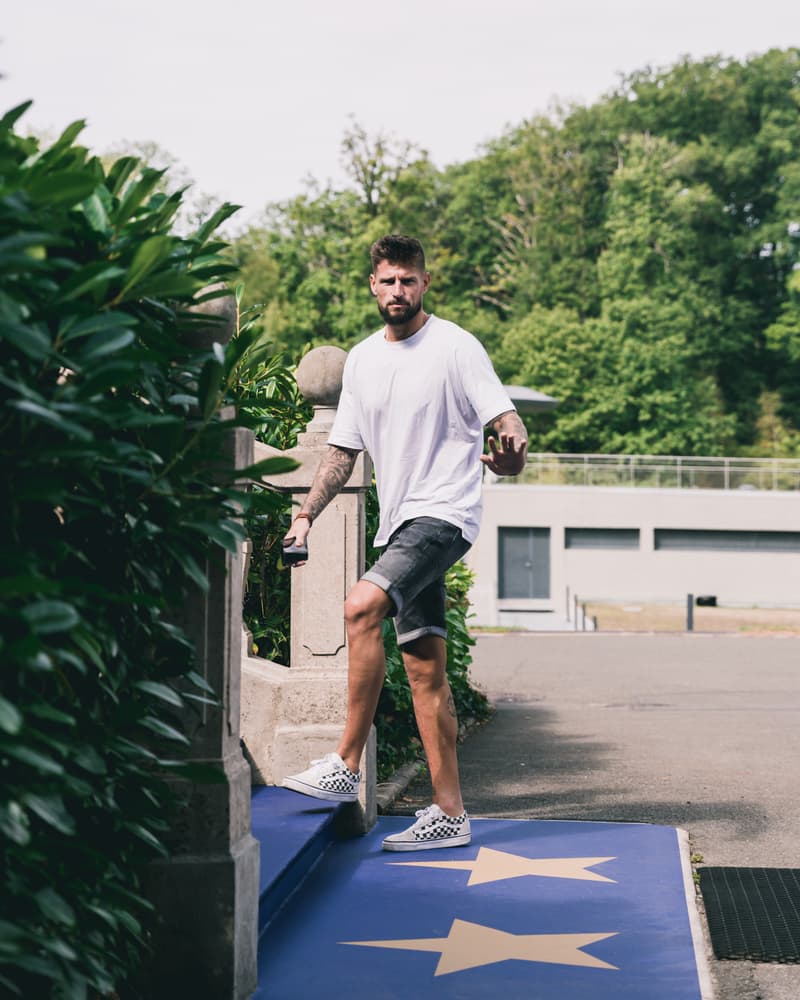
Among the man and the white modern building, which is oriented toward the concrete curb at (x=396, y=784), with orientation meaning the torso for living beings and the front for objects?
the white modern building

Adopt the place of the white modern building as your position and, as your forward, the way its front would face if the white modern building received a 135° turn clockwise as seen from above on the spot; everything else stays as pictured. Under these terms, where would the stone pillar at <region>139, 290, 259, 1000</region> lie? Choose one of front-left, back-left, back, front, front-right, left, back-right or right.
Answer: back-left

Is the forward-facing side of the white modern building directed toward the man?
yes

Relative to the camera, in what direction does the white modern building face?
facing the viewer

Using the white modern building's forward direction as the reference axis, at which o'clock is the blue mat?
The blue mat is roughly at 12 o'clock from the white modern building.

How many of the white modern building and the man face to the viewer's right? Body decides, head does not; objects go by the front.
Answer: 0

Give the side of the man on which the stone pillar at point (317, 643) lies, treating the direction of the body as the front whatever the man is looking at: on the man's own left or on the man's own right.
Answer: on the man's own right

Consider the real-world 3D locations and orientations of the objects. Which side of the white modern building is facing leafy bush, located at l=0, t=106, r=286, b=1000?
front

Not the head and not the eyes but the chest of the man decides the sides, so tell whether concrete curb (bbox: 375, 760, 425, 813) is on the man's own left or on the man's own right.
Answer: on the man's own right

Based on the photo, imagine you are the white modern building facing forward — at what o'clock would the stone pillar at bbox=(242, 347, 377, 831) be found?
The stone pillar is roughly at 12 o'clock from the white modern building.

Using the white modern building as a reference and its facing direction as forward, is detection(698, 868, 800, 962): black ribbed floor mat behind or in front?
in front

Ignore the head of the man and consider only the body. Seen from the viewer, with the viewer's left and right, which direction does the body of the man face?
facing the viewer and to the left of the viewer
